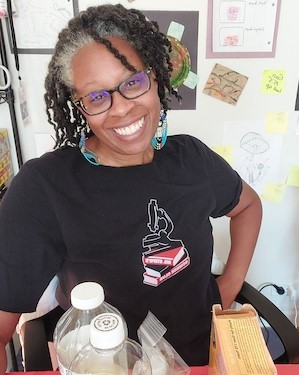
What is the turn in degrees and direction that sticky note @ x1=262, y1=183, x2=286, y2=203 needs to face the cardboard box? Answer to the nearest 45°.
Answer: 0° — it already faces it

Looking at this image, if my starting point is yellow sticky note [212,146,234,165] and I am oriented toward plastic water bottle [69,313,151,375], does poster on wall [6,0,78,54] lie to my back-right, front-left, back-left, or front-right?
front-right

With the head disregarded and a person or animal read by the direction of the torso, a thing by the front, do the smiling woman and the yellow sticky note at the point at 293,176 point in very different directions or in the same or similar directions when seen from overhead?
same or similar directions

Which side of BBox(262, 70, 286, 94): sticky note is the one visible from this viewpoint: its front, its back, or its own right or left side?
front

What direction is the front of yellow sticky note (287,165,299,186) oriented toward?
toward the camera

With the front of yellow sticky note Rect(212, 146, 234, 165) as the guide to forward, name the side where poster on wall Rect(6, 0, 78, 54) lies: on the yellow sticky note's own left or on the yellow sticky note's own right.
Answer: on the yellow sticky note's own right

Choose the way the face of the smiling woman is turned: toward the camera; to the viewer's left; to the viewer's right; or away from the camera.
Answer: toward the camera

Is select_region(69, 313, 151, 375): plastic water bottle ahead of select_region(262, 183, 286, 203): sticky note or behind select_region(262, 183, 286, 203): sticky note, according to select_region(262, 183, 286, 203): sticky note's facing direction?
ahead

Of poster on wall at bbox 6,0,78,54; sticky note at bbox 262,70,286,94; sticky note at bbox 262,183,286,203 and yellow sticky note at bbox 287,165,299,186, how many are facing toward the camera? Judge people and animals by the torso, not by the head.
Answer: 4

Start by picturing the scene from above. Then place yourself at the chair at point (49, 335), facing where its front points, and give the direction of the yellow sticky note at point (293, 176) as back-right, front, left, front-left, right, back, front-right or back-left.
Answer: back-left

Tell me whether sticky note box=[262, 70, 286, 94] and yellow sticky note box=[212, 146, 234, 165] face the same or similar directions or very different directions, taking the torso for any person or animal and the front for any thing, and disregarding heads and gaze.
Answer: same or similar directions

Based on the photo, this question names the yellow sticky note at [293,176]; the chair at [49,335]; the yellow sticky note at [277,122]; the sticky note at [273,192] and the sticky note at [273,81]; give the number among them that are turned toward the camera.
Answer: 5

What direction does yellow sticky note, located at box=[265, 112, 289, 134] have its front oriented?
toward the camera

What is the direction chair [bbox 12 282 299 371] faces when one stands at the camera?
facing the viewer
